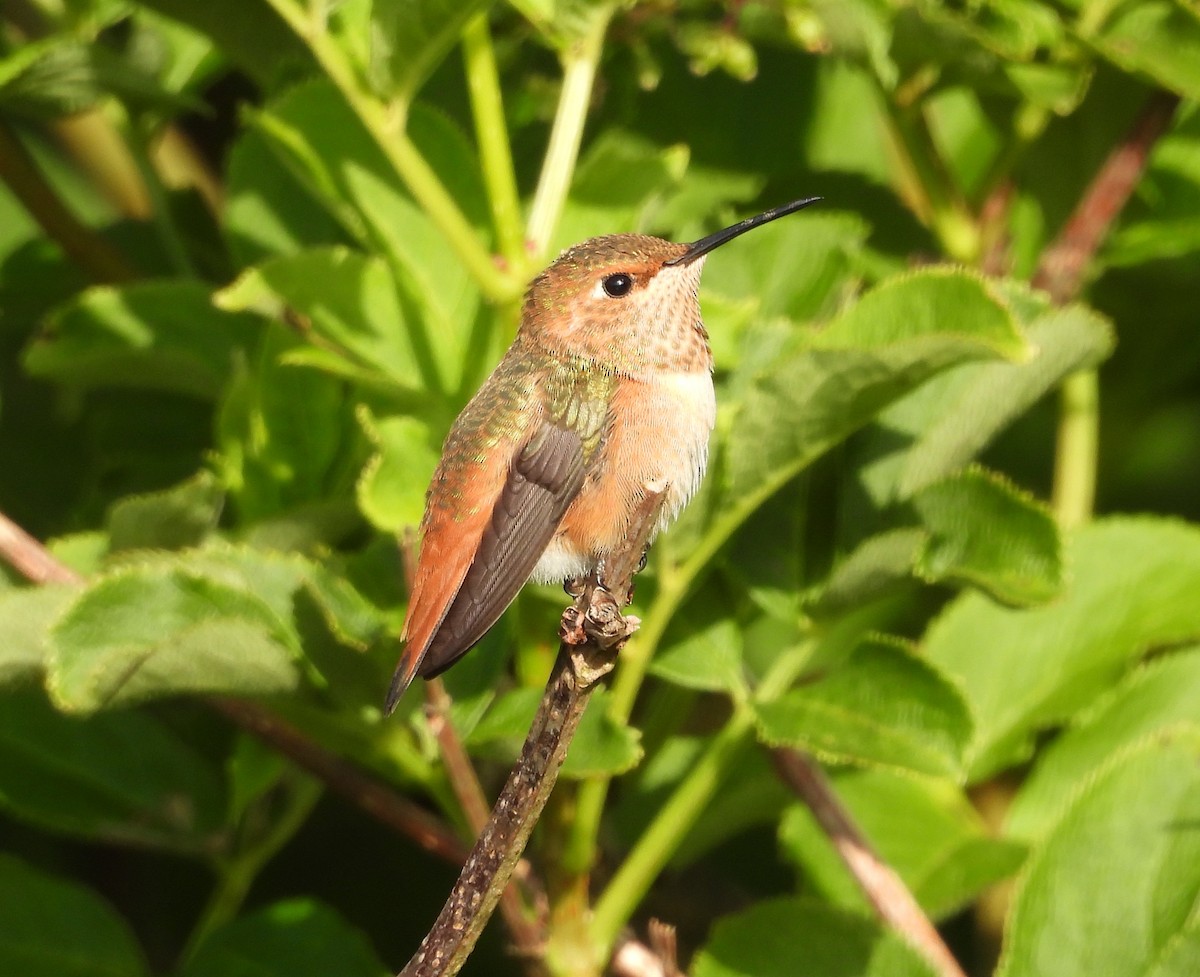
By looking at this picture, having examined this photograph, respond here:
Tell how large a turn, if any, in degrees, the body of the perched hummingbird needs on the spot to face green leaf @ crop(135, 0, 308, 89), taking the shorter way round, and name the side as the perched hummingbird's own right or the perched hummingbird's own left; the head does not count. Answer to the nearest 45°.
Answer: approximately 180°

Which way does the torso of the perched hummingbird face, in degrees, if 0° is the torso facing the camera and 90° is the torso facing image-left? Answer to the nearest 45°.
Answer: approximately 270°

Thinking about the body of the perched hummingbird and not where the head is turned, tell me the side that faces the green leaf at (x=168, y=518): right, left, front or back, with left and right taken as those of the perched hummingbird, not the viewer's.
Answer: back
